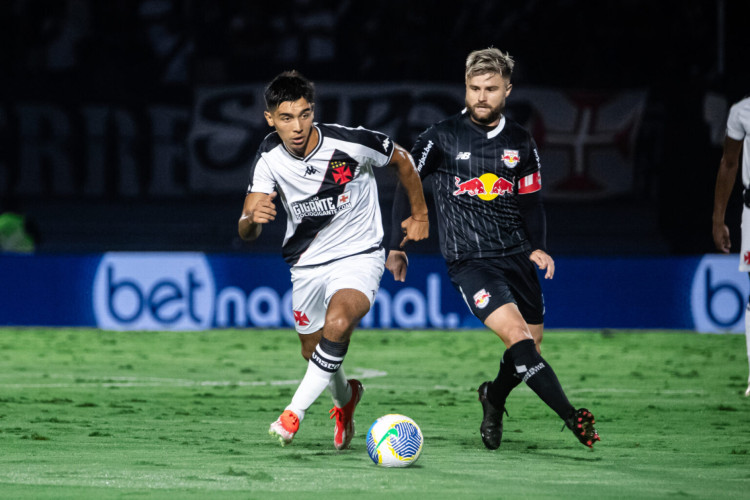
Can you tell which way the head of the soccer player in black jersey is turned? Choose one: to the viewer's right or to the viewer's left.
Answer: to the viewer's left

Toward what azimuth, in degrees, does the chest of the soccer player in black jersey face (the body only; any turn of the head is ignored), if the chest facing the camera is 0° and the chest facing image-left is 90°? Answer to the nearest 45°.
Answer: approximately 0°

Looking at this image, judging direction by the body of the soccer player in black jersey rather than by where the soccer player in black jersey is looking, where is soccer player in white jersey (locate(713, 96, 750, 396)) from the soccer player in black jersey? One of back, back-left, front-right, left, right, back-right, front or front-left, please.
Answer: back-left

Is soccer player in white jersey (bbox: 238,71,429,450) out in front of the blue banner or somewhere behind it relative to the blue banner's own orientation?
in front

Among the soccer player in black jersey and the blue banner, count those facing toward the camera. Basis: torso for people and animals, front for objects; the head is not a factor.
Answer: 2

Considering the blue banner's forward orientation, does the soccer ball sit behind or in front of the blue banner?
in front

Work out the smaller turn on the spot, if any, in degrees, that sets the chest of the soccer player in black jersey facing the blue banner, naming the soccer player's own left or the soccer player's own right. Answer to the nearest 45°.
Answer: approximately 180°

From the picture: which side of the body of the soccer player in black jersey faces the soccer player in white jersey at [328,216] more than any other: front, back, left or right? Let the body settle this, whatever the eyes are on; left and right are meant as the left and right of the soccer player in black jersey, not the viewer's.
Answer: right
